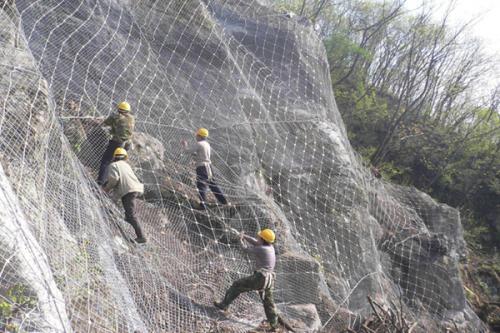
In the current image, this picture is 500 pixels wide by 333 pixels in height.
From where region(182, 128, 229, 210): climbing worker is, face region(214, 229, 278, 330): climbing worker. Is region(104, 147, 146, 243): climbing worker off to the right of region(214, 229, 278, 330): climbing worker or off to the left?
right

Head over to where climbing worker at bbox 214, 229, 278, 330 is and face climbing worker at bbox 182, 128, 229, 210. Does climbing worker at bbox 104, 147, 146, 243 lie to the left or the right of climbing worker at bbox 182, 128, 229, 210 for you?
left

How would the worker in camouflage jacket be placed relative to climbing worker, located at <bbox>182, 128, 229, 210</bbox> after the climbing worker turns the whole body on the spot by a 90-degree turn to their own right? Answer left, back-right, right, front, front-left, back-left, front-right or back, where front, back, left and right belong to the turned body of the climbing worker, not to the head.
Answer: back

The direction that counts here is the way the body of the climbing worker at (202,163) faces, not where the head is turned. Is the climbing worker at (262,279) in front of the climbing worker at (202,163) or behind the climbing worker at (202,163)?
behind
